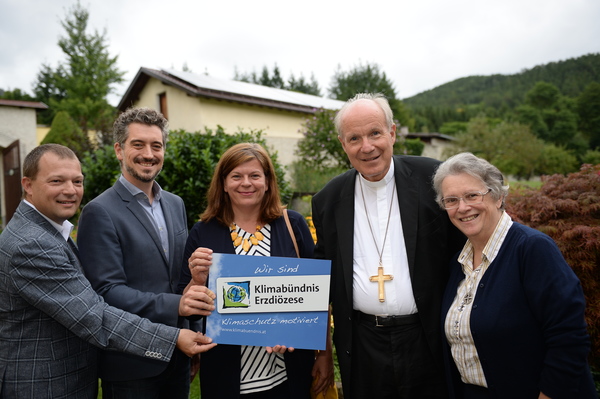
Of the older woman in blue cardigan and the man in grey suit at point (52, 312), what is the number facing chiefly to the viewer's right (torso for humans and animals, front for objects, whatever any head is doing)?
1

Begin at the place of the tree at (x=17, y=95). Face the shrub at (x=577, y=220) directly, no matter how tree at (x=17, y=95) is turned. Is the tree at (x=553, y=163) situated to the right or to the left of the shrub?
left

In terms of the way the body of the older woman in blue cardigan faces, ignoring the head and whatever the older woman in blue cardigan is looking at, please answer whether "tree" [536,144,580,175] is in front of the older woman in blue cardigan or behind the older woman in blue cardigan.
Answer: behind

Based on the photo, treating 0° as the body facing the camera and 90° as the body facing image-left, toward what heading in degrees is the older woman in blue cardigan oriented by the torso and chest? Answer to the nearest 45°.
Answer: approximately 45°

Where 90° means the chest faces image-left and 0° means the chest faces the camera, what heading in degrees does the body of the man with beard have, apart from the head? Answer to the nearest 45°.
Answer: approximately 315°

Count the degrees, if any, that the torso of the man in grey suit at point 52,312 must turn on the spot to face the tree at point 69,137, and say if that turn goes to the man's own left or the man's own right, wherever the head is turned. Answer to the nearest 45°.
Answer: approximately 90° to the man's own left

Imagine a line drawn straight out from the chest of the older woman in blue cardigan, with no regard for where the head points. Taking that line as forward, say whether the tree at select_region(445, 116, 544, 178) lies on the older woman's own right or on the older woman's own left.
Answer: on the older woman's own right

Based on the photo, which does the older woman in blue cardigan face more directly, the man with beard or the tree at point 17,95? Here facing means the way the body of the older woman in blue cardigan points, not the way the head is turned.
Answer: the man with beard

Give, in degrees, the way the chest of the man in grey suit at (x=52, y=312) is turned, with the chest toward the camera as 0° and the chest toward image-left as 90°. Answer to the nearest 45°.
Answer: approximately 270°

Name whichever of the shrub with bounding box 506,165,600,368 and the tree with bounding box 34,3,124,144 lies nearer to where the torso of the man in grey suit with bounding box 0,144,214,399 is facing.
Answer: the shrub
